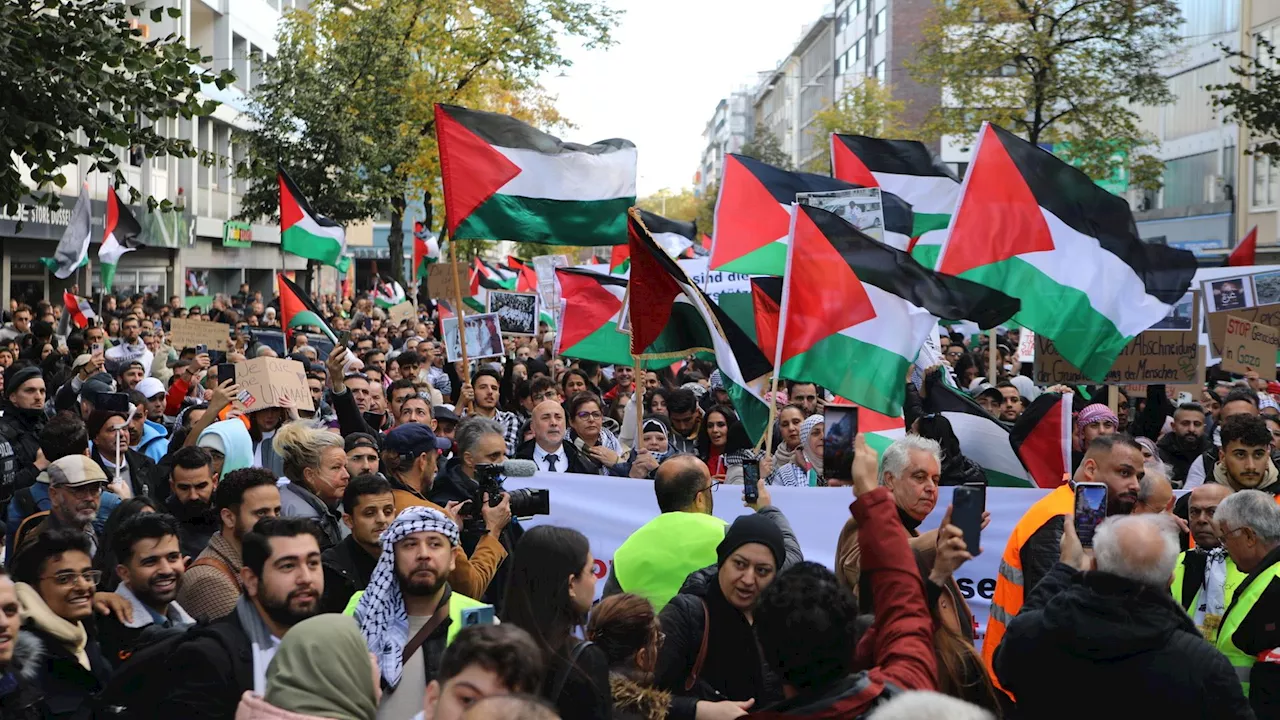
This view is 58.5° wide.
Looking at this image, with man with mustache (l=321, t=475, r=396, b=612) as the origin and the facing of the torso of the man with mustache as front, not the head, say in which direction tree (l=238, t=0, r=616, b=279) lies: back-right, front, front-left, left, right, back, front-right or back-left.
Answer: back-left

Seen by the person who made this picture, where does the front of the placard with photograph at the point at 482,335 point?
facing the viewer

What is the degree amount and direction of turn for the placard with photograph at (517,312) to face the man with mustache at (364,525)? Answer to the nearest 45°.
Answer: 0° — it already faces them

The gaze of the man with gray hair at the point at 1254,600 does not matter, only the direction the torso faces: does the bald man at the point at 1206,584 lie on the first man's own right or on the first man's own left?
on the first man's own right

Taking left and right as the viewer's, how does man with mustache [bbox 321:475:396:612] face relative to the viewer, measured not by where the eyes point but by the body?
facing the viewer and to the right of the viewer

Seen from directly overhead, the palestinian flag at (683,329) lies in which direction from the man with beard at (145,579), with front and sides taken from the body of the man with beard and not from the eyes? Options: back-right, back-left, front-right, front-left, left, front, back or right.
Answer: left

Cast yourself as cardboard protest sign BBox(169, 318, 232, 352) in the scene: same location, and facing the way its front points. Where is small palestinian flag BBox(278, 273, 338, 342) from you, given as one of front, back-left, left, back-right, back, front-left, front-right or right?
left

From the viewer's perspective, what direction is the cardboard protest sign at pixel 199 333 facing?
toward the camera

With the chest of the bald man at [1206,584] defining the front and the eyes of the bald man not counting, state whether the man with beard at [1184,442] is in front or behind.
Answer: behind

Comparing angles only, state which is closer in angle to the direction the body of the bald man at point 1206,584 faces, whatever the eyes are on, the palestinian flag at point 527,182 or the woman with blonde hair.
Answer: the woman with blonde hair

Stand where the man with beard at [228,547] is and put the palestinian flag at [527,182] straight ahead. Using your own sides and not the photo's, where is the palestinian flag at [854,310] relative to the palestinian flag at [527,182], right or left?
right

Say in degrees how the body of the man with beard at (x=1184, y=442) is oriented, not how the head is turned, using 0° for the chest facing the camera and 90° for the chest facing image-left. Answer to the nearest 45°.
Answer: approximately 0°

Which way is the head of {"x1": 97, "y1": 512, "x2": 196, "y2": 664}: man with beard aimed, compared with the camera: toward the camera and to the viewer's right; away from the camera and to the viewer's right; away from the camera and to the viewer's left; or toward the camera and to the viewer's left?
toward the camera and to the viewer's right
